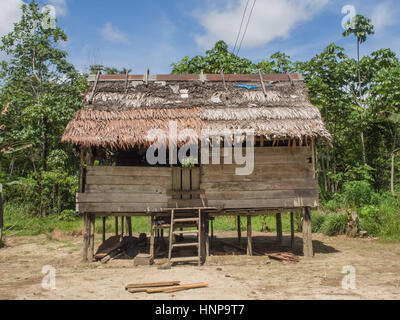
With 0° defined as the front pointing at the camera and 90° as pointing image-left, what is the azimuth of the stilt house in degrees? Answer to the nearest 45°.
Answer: approximately 0°

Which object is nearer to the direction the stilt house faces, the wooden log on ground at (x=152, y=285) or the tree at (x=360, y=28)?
the wooden log on ground

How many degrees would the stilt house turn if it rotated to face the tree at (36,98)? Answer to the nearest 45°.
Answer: approximately 135° to its right

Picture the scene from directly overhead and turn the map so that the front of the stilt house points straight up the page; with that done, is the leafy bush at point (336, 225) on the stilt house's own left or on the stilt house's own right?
on the stilt house's own left

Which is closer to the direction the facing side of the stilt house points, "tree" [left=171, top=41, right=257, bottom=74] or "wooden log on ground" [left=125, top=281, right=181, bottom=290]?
the wooden log on ground

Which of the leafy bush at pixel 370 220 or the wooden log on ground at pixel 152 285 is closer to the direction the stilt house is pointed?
the wooden log on ground

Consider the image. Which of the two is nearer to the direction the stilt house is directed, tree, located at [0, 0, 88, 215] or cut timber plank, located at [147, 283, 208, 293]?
the cut timber plank

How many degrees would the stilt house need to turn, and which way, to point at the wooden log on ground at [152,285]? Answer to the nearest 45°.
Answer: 0° — it already faces it

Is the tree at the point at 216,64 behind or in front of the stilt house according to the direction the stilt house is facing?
behind

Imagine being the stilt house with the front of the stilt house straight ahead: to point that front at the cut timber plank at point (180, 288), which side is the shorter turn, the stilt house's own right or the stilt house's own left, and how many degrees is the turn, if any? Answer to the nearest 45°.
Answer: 0° — it already faces it

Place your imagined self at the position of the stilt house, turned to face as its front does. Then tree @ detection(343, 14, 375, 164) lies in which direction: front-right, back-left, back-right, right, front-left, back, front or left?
back-left

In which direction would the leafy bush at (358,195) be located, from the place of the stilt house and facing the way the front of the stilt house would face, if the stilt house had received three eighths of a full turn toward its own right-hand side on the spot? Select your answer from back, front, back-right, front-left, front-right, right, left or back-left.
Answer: right
